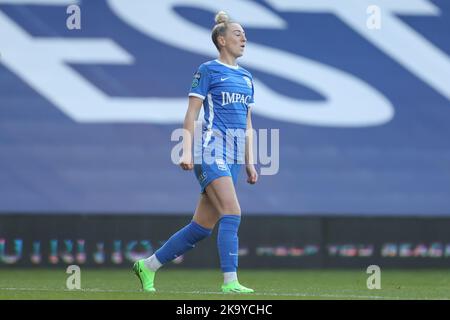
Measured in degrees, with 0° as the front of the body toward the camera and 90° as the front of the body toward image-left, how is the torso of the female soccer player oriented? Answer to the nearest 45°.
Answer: approximately 315°
